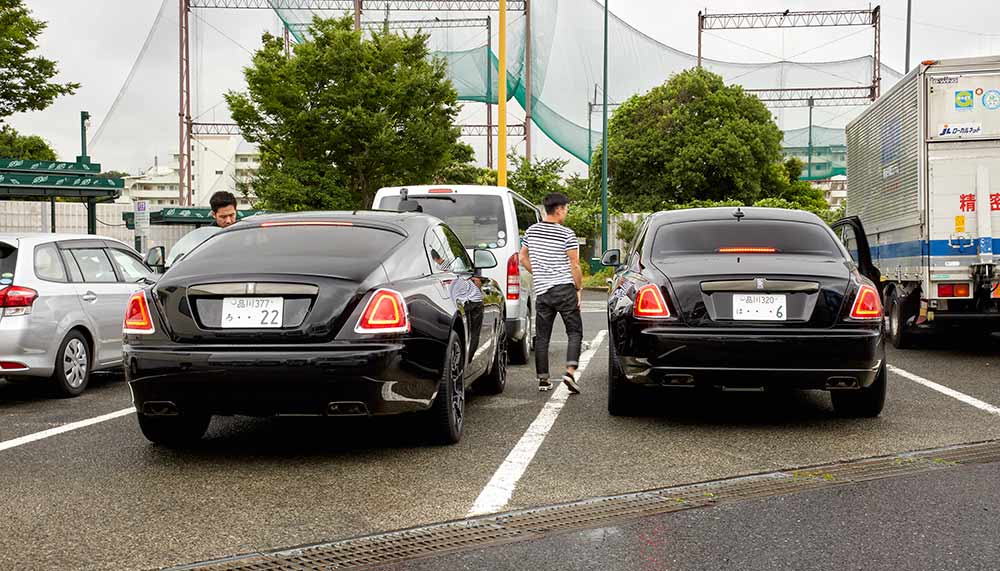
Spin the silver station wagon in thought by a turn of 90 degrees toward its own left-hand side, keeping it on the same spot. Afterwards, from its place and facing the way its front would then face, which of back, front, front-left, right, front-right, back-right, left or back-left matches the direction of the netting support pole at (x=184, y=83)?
front-right

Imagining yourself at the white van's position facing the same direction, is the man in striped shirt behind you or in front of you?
behind

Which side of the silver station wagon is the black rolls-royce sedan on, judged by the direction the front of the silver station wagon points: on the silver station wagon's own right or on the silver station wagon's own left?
on the silver station wagon's own right

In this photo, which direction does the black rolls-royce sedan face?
away from the camera

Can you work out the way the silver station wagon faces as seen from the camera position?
facing away from the viewer and to the right of the viewer

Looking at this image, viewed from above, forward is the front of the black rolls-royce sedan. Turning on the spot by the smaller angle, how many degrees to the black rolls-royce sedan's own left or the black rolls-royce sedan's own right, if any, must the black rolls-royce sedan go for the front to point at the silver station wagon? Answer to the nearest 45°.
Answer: approximately 90° to the black rolls-royce sedan's own left

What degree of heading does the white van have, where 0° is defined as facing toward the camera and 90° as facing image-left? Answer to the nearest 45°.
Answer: approximately 180°

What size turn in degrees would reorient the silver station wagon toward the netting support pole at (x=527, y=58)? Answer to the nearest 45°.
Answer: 0° — it already faces it

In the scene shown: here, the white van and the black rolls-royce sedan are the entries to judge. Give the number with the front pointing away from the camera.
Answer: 2

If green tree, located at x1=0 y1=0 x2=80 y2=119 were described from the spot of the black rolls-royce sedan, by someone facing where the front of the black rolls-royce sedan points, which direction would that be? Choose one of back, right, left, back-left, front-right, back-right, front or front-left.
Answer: front-left

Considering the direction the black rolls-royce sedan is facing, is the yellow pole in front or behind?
in front

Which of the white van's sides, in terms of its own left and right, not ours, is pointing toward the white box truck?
right

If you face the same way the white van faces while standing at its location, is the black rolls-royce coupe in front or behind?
behind
